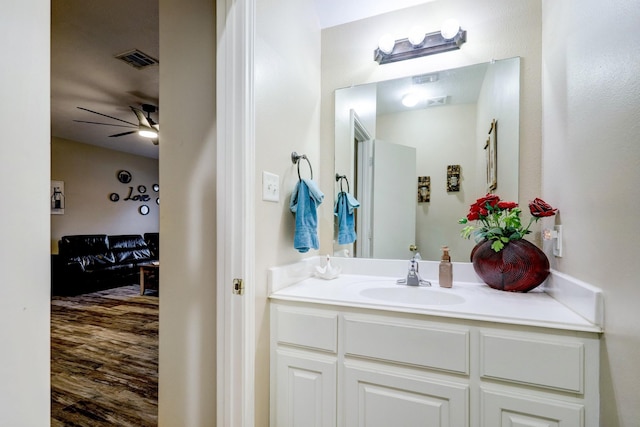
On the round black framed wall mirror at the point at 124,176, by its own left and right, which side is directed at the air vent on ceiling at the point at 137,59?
front

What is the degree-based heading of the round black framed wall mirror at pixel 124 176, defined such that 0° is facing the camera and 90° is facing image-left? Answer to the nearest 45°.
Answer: approximately 0°

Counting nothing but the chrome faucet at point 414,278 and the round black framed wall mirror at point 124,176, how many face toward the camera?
2

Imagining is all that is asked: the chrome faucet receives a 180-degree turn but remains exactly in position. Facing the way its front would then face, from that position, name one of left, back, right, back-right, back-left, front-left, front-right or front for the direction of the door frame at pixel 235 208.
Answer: back-left

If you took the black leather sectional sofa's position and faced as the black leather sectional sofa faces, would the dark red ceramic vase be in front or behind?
in front

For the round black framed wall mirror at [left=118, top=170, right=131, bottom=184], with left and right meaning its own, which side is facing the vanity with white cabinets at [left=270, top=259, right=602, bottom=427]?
front

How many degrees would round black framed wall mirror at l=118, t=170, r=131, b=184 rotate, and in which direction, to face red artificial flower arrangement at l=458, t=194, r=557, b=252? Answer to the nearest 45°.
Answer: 0° — it already faces it

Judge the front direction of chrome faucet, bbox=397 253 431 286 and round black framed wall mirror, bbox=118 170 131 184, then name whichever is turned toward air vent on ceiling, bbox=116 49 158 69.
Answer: the round black framed wall mirror

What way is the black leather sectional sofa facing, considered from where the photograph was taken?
facing the viewer and to the right of the viewer
